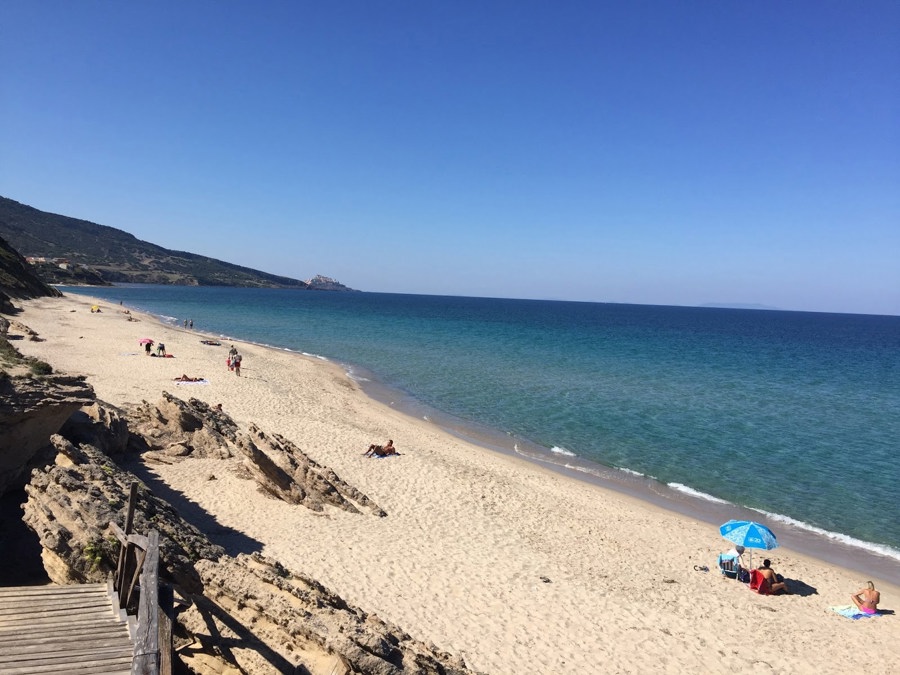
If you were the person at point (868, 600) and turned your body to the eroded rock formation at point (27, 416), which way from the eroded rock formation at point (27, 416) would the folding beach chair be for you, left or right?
right

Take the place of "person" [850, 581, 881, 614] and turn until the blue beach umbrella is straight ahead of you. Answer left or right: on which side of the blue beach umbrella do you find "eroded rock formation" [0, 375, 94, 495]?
left

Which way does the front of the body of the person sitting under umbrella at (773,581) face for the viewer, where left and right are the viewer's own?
facing away from the viewer and to the right of the viewer

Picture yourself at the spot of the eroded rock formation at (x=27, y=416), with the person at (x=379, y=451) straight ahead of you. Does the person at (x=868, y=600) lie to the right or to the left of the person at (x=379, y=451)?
right

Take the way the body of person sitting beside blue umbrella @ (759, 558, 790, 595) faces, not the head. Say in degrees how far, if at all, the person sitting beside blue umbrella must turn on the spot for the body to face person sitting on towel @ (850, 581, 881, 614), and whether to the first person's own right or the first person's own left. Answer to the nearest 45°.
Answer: approximately 45° to the first person's own right

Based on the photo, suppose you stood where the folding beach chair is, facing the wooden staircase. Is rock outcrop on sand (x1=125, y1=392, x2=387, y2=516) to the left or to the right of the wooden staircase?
right

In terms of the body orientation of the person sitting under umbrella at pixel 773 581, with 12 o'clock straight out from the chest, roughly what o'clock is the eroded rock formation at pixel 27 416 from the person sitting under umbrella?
The eroded rock formation is roughly at 6 o'clock from the person sitting under umbrella.

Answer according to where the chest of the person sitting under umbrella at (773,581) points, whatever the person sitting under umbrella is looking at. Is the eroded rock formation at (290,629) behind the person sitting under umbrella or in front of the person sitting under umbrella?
behind

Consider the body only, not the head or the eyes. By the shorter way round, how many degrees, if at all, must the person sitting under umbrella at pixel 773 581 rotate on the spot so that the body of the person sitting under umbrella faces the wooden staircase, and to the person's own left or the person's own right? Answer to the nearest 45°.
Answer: approximately 180°
